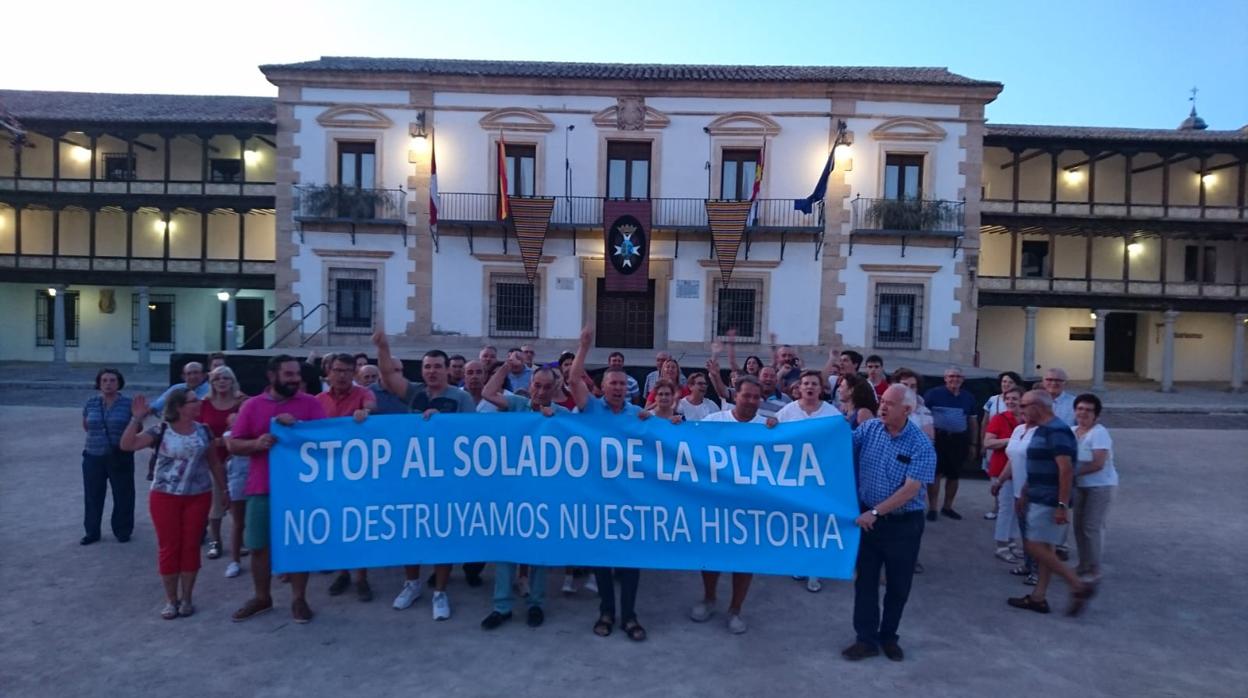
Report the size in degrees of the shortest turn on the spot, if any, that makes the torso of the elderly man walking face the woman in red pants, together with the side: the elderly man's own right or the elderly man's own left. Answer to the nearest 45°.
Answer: approximately 45° to the elderly man's own left

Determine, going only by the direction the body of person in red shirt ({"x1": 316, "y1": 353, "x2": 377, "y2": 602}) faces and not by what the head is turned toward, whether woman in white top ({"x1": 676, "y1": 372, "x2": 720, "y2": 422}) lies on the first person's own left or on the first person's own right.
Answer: on the first person's own left

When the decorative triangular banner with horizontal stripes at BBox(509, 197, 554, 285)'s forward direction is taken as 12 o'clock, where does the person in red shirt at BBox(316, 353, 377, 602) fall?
The person in red shirt is roughly at 12 o'clock from the decorative triangular banner with horizontal stripes.

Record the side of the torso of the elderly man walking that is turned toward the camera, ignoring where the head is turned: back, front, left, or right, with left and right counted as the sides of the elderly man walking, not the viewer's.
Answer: left

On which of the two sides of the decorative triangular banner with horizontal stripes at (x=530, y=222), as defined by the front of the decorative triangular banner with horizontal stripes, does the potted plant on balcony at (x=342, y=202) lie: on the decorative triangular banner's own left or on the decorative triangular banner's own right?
on the decorative triangular banner's own right

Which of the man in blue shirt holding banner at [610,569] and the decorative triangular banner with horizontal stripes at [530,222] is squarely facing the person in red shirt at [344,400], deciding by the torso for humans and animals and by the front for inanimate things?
the decorative triangular banner with horizontal stripes

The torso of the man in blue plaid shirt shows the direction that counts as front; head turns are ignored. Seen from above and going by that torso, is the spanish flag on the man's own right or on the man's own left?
on the man's own right
